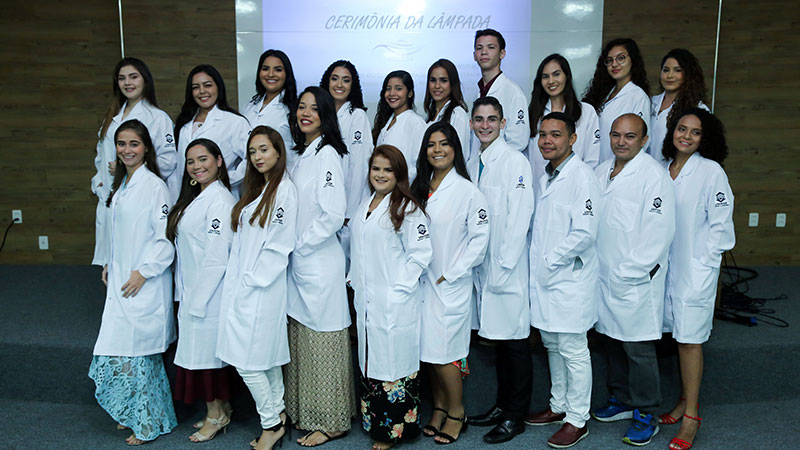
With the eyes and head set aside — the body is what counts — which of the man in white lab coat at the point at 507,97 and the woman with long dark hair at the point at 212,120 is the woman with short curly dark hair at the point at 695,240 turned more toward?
the woman with long dark hair

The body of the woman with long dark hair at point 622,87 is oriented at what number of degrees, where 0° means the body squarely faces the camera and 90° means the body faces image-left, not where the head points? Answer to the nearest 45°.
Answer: approximately 45°

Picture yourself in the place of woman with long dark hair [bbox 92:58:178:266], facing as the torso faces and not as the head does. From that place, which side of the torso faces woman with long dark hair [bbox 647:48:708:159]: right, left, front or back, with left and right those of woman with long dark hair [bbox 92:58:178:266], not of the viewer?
left
